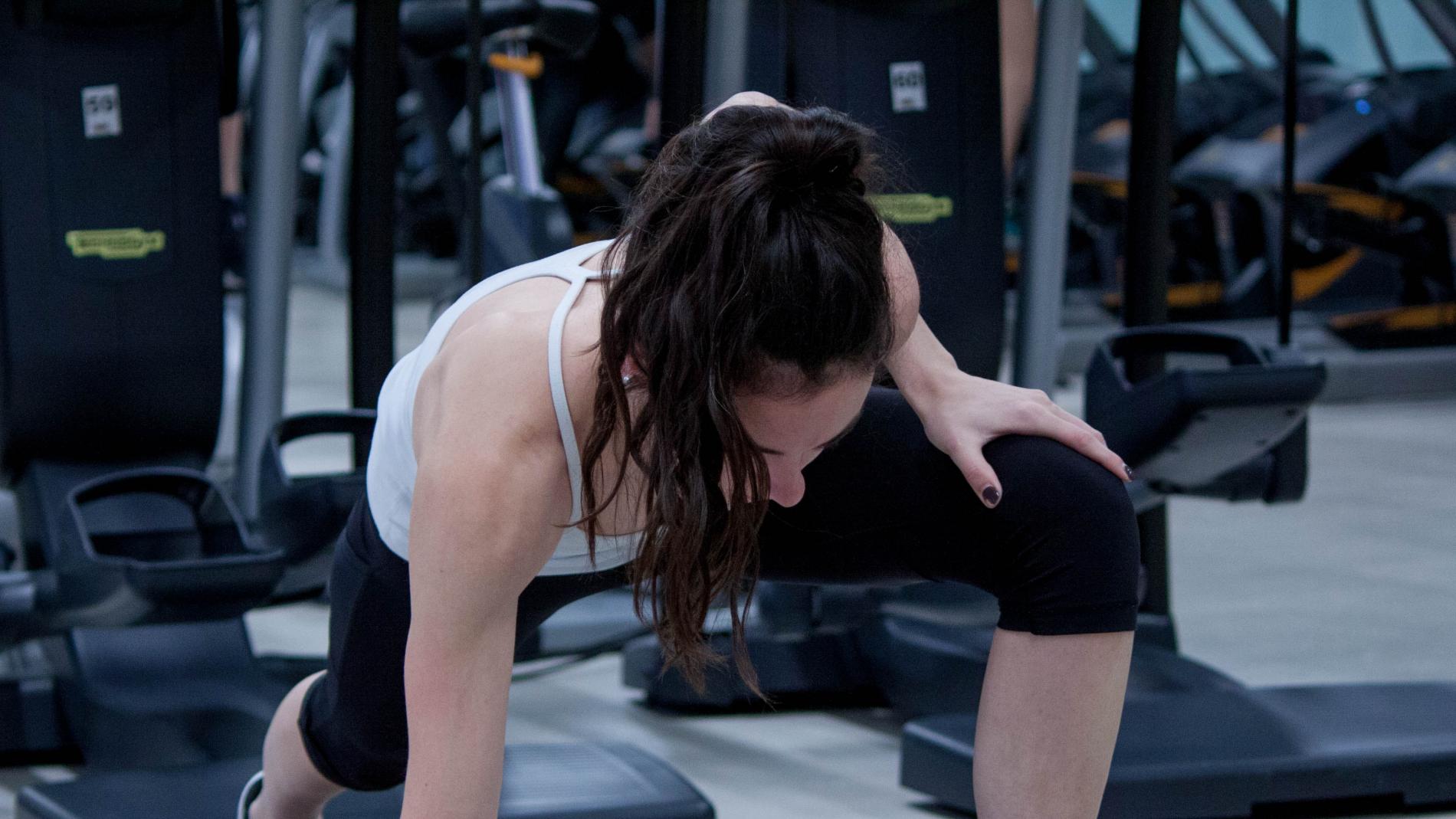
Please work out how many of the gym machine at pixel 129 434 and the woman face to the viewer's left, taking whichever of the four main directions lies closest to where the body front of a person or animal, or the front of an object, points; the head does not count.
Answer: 0

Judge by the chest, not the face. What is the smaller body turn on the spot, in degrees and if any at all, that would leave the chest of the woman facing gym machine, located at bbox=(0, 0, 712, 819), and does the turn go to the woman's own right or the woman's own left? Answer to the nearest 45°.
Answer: approximately 180°

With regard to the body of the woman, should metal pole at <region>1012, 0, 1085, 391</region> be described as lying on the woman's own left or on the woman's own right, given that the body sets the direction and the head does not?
on the woman's own left

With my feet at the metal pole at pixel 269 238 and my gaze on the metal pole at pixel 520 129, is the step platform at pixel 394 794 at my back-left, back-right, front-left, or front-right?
back-right

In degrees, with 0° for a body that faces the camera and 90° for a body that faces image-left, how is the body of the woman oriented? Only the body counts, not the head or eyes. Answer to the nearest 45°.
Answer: approximately 315°

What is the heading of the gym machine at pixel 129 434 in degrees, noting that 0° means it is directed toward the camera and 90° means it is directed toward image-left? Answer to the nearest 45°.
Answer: approximately 315°

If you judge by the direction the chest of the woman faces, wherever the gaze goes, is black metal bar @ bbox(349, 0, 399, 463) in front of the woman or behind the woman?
behind

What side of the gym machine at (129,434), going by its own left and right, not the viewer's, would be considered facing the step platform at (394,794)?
front

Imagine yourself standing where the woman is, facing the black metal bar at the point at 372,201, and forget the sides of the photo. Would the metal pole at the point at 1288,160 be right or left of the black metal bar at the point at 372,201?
right

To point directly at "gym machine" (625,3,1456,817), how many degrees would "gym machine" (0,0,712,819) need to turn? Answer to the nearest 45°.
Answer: approximately 45° to its left
